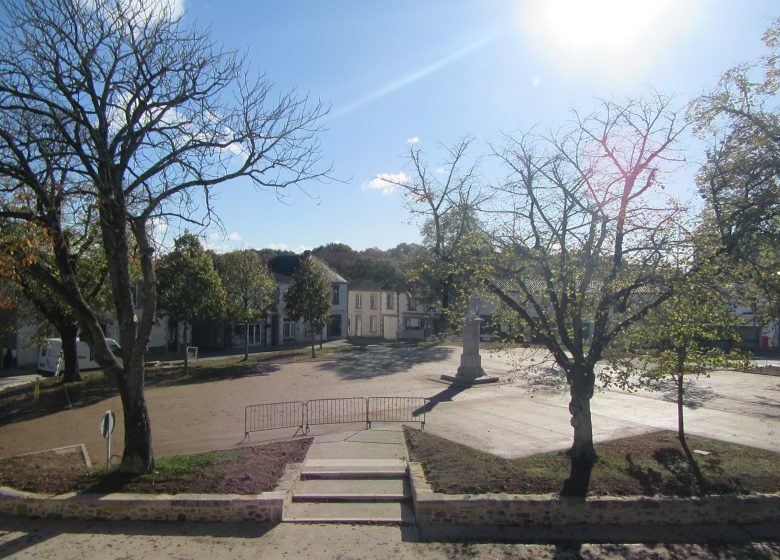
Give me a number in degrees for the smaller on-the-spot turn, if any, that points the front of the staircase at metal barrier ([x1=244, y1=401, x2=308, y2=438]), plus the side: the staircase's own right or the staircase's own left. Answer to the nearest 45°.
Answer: approximately 180°

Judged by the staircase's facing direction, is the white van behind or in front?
behind

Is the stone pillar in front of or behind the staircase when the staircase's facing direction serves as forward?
behind

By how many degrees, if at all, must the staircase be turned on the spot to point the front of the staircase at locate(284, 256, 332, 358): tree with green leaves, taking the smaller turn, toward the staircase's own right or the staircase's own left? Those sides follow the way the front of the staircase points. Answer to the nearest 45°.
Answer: approximately 180°

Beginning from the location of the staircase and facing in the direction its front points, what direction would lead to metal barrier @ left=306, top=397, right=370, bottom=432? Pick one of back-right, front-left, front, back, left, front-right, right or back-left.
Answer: back

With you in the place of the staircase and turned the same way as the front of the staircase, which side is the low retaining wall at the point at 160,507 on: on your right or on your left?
on your right

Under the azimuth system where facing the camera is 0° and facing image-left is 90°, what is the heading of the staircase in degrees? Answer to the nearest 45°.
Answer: approximately 0°

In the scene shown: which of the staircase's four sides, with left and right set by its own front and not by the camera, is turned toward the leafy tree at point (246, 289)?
back

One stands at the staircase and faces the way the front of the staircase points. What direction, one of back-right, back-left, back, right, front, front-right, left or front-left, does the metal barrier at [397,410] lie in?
back

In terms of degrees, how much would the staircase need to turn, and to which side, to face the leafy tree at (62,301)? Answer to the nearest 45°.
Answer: approximately 135° to its right

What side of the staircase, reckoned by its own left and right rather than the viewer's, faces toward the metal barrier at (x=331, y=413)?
back

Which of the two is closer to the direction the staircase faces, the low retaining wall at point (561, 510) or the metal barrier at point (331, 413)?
the low retaining wall

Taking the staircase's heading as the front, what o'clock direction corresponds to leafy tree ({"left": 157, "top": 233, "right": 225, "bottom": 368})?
The leafy tree is roughly at 5 o'clock from the staircase.
